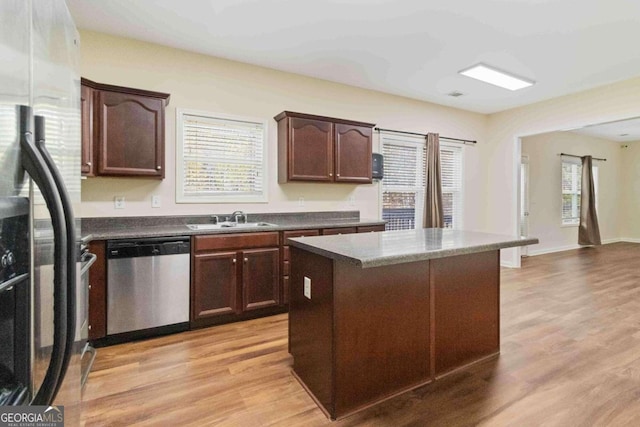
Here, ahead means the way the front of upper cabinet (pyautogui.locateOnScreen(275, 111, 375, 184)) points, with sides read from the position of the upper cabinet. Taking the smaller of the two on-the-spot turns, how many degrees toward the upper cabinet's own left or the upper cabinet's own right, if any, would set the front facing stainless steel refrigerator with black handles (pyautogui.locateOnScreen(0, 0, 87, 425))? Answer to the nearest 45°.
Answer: approximately 45° to the upper cabinet's own right

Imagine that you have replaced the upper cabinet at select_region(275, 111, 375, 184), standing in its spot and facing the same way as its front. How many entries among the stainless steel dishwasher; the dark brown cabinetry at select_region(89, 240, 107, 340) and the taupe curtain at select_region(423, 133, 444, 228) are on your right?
2

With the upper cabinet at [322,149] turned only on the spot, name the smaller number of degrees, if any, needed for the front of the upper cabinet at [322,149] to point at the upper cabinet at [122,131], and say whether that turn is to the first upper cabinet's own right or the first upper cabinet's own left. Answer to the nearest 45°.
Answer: approximately 90° to the first upper cabinet's own right

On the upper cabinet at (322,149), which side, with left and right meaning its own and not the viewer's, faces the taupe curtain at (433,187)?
left

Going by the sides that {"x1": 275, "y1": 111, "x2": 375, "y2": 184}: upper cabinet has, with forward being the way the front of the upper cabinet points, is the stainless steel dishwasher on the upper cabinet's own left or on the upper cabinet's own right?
on the upper cabinet's own right

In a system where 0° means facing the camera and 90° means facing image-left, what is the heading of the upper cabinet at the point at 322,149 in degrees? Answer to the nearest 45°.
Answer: approximately 315°

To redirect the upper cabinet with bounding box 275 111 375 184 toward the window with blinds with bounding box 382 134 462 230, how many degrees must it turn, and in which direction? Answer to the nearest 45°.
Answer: approximately 90° to its left

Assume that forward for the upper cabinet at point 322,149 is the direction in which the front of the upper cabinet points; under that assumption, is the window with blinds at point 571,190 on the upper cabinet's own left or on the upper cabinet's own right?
on the upper cabinet's own left

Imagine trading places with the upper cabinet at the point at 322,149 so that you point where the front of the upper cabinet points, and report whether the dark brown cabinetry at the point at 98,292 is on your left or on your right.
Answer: on your right

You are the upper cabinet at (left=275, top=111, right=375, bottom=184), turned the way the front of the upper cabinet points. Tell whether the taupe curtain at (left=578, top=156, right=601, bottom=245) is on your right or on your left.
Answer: on your left

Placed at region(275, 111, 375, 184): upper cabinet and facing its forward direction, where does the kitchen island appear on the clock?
The kitchen island is roughly at 1 o'clock from the upper cabinet.
